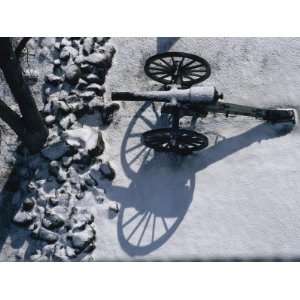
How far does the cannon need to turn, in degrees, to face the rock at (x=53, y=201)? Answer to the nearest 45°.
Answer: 0° — it already faces it

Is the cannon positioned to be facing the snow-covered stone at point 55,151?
yes

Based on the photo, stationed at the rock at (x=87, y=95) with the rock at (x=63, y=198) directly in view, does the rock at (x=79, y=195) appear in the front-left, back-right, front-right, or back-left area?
front-left

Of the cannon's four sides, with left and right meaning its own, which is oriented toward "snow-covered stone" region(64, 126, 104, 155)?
front

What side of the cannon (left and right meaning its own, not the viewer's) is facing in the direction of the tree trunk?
front

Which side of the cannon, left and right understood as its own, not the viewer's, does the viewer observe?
left

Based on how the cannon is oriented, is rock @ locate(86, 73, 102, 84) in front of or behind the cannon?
in front

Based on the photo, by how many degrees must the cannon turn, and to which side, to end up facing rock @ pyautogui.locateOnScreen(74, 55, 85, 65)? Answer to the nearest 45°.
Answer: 0° — it already faces it

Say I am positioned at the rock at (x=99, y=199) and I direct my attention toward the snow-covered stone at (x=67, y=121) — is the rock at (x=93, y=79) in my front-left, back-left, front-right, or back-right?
front-right

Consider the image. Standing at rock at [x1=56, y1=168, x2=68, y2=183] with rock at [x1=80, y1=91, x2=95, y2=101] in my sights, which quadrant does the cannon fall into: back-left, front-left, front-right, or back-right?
front-right

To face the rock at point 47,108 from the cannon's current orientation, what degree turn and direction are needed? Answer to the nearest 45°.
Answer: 0° — it already faces it
